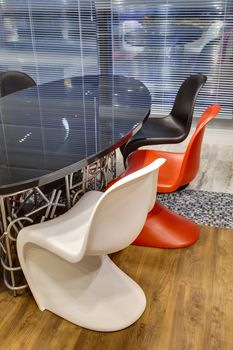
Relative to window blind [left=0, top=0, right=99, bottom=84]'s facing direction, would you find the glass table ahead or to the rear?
ahead

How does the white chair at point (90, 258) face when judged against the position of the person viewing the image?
facing away from the viewer and to the left of the viewer

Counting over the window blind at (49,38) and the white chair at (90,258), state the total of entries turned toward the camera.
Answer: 1

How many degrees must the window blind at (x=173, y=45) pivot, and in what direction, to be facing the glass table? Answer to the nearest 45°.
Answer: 0° — it already faces it

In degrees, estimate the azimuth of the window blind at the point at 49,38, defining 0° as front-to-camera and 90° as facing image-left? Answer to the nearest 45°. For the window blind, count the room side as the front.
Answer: approximately 0°

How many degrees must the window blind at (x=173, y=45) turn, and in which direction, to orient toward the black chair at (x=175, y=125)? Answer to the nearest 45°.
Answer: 0° — it already faces it
